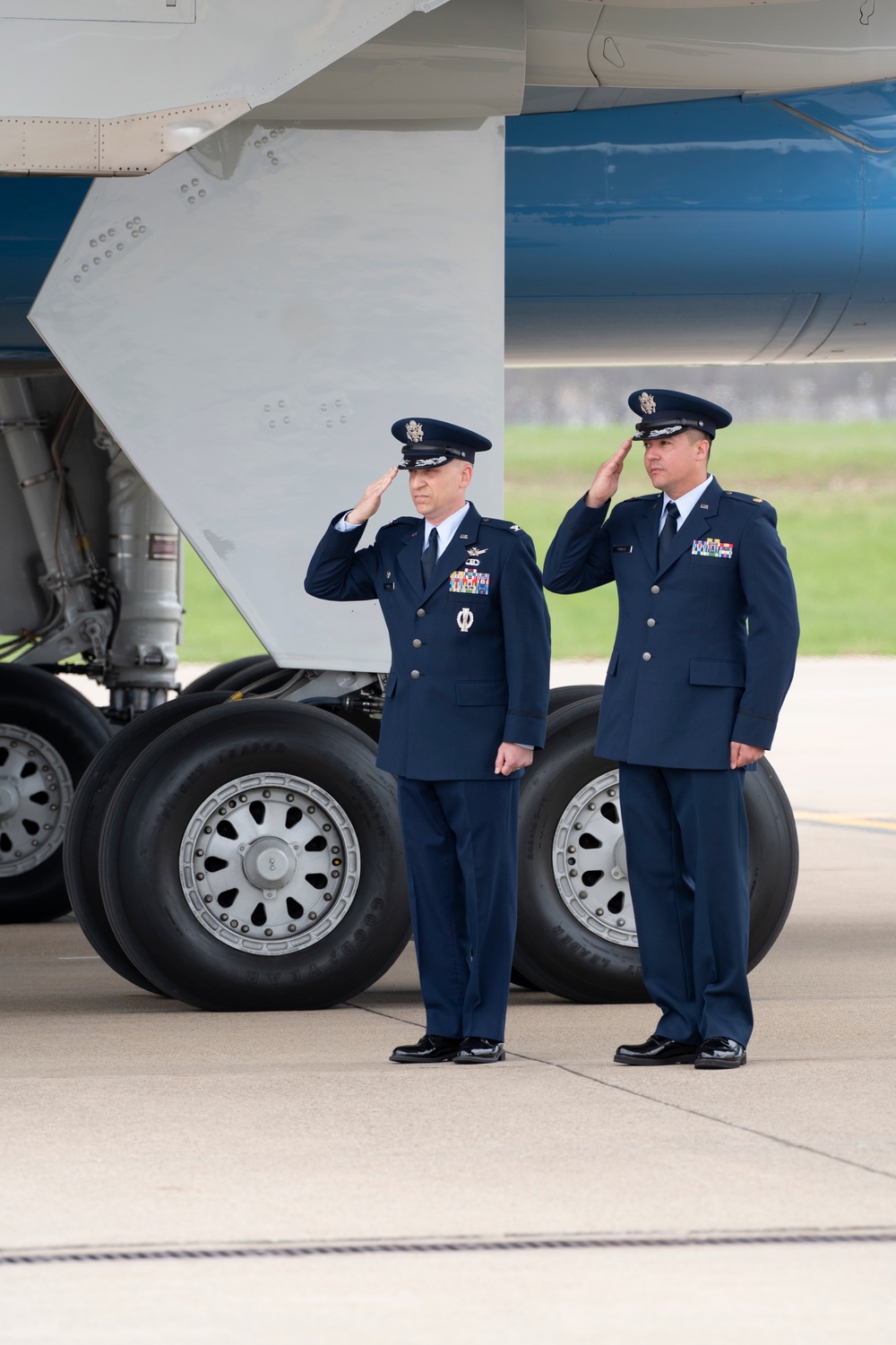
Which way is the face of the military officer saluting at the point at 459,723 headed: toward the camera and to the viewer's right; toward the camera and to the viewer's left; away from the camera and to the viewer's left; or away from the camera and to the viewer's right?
toward the camera and to the viewer's left

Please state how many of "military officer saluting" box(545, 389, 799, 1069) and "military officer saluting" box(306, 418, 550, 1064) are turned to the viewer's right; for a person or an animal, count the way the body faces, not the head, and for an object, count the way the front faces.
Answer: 0

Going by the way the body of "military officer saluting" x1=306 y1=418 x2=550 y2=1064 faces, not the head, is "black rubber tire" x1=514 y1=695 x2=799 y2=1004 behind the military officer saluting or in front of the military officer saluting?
behind

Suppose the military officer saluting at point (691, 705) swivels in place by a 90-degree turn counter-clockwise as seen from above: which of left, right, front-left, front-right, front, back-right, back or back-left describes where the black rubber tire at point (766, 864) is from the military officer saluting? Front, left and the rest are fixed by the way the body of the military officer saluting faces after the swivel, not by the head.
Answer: back-left

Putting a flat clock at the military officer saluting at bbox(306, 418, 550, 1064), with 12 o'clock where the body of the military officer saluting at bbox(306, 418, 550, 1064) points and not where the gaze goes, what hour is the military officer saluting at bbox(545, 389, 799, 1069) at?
the military officer saluting at bbox(545, 389, 799, 1069) is roughly at 8 o'clock from the military officer saluting at bbox(306, 418, 550, 1064).

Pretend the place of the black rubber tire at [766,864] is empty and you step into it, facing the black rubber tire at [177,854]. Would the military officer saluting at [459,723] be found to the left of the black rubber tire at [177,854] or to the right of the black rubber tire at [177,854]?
left

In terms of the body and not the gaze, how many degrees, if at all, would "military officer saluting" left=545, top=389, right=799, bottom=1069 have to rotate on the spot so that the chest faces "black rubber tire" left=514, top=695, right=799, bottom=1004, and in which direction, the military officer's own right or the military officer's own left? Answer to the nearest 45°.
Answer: approximately 135° to the military officer's own right

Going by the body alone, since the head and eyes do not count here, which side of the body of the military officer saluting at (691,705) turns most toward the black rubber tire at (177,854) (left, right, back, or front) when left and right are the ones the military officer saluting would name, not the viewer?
right

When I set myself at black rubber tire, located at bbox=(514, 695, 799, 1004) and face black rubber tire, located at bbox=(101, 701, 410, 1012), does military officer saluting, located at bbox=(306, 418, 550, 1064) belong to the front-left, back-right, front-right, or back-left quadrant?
front-left

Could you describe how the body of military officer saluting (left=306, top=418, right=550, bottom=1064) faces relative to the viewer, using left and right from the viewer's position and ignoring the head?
facing the viewer and to the left of the viewer
